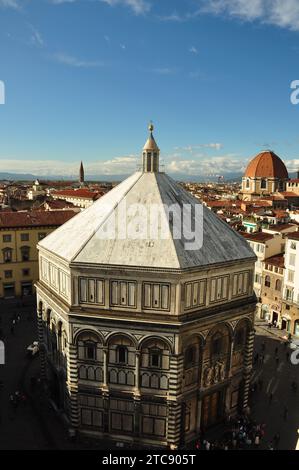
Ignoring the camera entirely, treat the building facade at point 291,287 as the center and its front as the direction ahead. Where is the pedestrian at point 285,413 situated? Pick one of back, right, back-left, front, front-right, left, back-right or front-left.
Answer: front-left

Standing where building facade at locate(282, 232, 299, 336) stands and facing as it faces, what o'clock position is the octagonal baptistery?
The octagonal baptistery is roughly at 11 o'clock from the building facade.
